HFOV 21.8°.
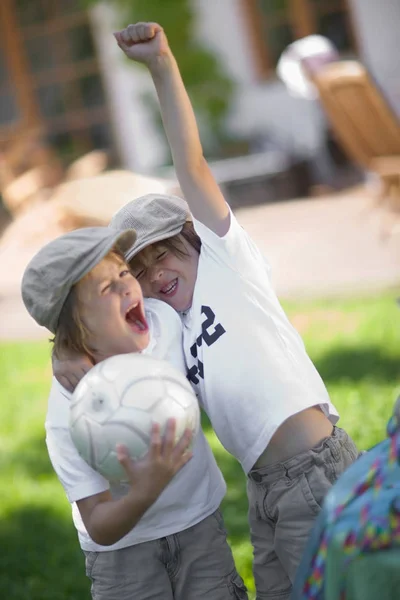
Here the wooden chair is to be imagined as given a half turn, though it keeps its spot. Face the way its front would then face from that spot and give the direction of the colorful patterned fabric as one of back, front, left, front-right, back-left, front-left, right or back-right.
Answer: back-left

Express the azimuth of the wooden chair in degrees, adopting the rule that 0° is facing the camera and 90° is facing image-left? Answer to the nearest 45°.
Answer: approximately 315°
